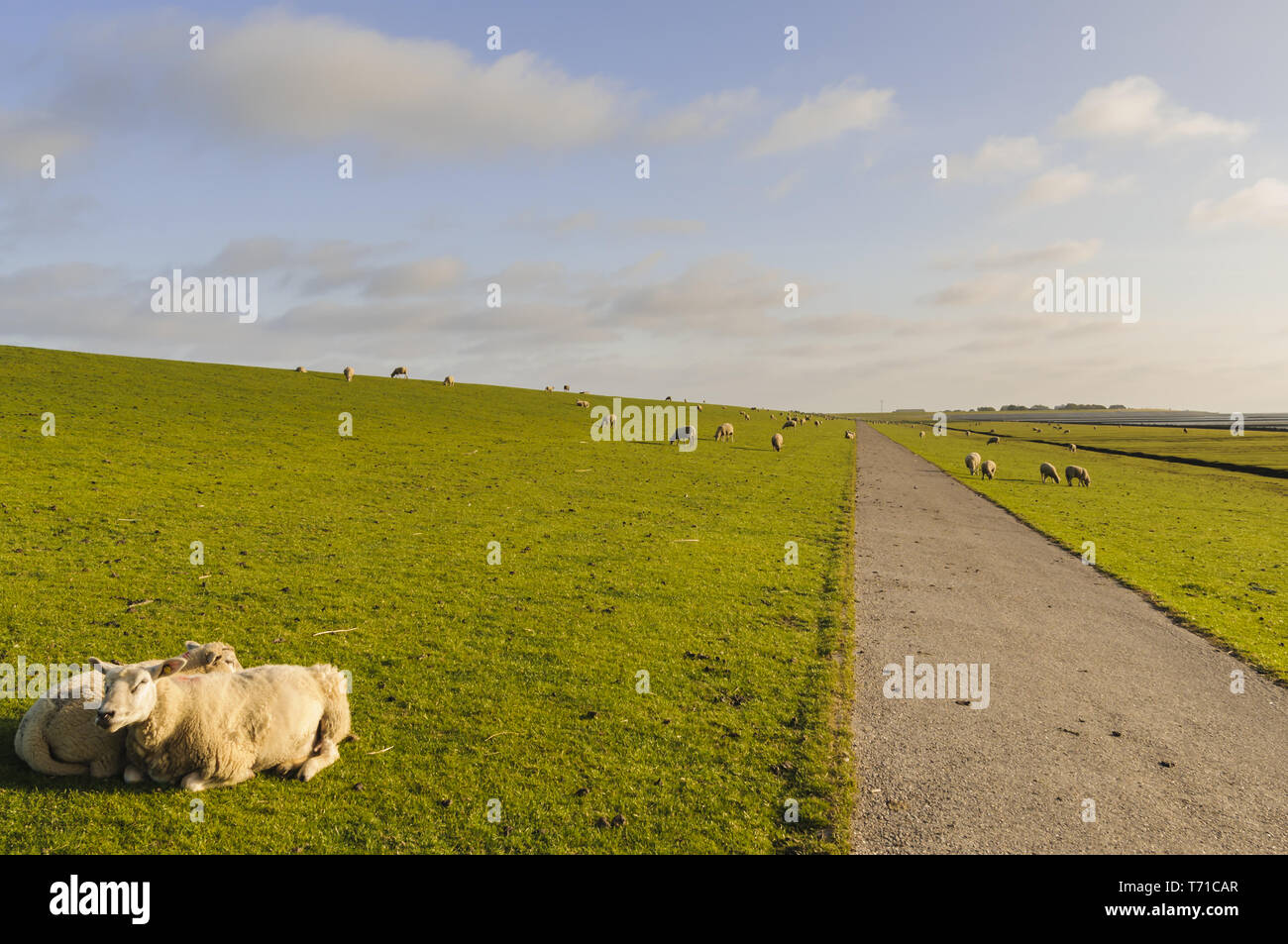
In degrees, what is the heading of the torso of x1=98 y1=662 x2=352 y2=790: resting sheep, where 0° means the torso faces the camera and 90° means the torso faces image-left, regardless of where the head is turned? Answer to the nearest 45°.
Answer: approximately 90°

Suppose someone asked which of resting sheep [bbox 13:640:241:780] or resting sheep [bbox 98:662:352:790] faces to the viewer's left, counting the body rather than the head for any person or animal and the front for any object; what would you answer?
resting sheep [bbox 98:662:352:790]

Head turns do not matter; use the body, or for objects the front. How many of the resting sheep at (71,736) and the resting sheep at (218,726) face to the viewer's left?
1

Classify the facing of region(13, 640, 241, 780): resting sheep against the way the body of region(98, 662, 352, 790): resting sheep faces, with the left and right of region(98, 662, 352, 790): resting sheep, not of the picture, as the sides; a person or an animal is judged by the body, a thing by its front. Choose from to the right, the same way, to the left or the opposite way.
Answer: the opposite way

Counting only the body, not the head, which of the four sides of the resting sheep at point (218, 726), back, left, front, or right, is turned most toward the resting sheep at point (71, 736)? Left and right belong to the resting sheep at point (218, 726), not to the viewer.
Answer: front

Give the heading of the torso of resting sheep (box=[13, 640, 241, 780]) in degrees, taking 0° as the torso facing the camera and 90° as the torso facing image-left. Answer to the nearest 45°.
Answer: approximately 270°
